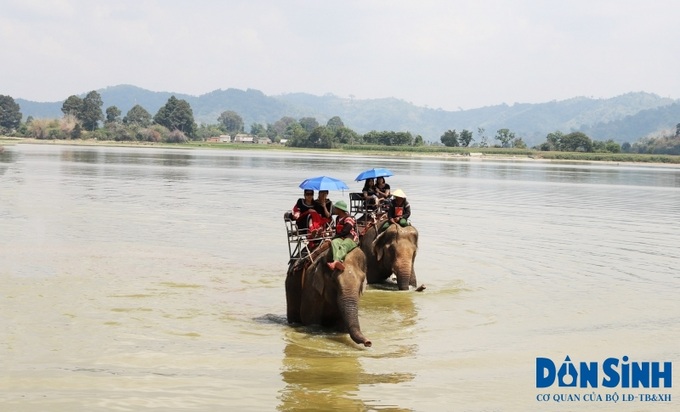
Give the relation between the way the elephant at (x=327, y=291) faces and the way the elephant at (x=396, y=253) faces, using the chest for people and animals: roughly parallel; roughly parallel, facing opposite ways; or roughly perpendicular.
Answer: roughly parallel

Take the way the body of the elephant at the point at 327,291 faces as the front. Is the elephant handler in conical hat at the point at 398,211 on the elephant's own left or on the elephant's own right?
on the elephant's own left

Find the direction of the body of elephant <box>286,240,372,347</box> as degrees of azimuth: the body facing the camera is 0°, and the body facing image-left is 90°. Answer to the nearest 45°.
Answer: approximately 315°

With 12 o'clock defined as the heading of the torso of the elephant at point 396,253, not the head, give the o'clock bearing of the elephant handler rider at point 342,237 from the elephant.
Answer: The elephant handler rider is roughly at 2 o'clock from the elephant.

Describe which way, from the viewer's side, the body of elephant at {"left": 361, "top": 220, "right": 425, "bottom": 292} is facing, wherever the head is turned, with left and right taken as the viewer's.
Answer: facing the viewer and to the right of the viewer

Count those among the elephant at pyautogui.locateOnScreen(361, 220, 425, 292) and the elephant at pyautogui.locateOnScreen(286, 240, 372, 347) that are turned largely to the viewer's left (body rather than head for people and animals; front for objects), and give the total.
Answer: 0

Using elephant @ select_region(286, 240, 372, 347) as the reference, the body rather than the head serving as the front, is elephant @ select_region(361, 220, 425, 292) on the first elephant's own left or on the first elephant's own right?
on the first elephant's own left

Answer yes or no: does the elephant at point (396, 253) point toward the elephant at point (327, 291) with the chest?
no
